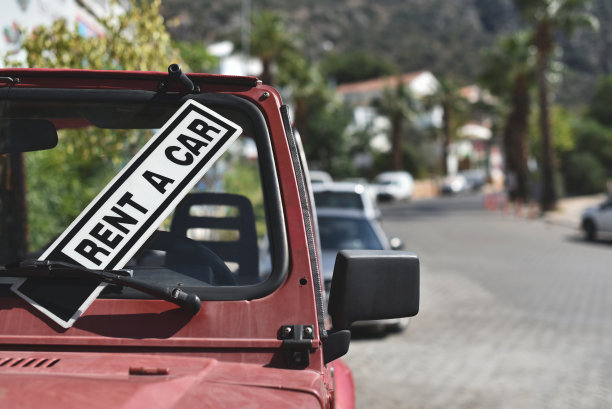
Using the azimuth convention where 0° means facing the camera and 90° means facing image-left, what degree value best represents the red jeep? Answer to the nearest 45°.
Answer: approximately 0°

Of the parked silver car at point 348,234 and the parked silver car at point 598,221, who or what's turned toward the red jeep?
the parked silver car at point 348,234

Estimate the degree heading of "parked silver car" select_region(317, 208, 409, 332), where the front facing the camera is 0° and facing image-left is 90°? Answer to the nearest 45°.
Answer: approximately 0°

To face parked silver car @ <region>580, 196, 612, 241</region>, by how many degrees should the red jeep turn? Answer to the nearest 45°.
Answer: approximately 135° to its left

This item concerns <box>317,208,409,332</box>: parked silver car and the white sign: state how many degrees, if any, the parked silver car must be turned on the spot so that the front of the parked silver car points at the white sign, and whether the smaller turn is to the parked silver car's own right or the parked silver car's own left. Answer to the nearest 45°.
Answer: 0° — it already faces it

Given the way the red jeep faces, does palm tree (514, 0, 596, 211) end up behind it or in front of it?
behind

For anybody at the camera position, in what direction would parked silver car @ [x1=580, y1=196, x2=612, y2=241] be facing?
facing away from the viewer and to the left of the viewer

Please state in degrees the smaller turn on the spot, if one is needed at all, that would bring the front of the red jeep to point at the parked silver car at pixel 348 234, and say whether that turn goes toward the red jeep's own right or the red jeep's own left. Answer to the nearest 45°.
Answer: approximately 180°

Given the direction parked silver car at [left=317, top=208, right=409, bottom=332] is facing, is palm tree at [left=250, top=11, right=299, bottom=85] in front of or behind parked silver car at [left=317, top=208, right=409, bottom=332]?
behind
